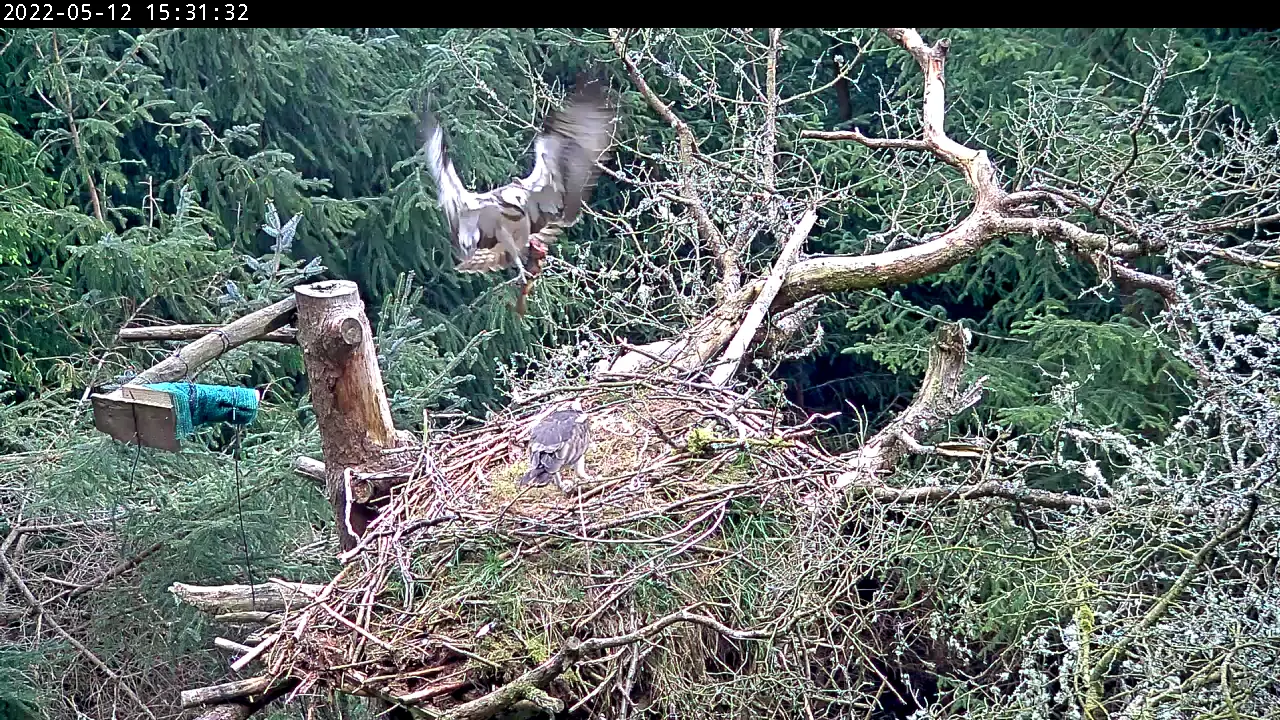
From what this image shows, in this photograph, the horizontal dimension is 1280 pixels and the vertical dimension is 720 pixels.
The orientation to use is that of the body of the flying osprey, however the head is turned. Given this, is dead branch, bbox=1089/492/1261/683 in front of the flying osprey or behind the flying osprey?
in front

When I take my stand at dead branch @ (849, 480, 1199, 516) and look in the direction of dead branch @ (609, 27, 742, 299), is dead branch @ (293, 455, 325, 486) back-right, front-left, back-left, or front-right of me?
front-left

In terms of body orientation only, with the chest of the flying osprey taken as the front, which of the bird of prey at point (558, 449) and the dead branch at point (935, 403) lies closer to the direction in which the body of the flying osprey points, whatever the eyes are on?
the dead branch

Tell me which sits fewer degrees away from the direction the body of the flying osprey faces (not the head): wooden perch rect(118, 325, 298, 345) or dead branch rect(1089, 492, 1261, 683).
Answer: the dead branch

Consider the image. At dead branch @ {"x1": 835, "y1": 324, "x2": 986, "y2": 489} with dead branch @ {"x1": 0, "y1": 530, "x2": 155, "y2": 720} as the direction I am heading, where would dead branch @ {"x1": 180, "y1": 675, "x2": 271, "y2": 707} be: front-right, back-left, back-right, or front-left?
front-left

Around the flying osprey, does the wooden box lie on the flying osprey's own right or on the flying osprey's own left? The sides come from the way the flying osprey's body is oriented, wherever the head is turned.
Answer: on the flying osprey's own right
